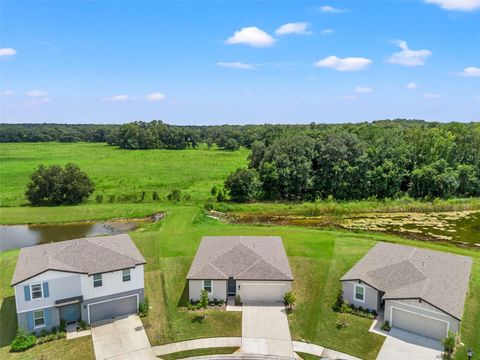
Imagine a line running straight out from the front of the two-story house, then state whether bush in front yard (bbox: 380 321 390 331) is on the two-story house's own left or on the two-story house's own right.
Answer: on the two-story house's own left

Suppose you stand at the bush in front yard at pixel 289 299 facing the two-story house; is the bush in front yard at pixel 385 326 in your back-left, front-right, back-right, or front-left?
back-left

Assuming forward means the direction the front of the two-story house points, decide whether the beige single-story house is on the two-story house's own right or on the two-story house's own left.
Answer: on the two-story house's own left

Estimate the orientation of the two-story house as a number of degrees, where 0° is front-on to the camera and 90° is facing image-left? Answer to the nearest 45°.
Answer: approximately 0°

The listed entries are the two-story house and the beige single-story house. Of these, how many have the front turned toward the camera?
2

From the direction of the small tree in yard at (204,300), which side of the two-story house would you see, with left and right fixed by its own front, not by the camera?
left

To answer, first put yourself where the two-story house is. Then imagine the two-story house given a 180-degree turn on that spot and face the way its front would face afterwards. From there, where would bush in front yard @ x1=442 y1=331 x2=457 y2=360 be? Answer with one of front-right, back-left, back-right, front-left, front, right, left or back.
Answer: back-right

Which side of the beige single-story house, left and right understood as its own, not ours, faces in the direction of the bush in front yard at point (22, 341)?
right

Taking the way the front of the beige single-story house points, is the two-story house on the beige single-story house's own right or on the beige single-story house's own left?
on the beige single-story house's own right

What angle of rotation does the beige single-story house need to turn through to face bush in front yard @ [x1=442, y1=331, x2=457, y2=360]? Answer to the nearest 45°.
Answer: approximately 45° to its left

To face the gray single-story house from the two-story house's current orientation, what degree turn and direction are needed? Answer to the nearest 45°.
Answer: approximately 90° to its left
